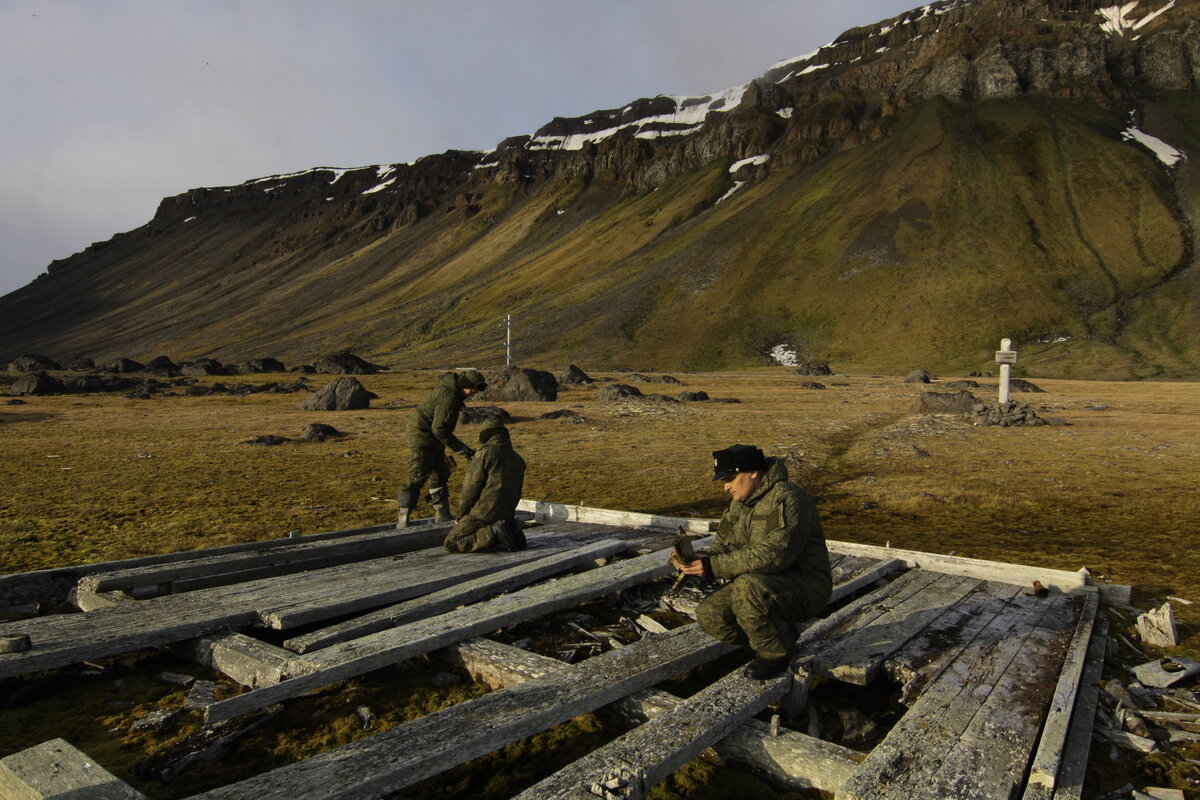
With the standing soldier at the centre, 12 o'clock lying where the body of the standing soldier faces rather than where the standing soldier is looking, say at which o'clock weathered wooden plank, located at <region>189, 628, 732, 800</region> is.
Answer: The weathered wooden plank is roughly at 3 o'clock from the standing soldier.

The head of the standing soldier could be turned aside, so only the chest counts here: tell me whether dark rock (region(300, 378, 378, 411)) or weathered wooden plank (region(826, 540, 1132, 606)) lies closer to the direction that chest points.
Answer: the weathered wooden plank

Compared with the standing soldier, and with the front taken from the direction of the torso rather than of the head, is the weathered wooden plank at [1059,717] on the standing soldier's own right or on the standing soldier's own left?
on the standing soldier's own right

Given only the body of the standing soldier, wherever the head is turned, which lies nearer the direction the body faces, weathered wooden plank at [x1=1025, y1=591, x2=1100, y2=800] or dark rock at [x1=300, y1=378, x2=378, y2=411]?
the weathered wooden plank

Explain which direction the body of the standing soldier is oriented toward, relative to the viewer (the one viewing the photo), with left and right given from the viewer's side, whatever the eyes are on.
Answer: facing to the right of the viewer

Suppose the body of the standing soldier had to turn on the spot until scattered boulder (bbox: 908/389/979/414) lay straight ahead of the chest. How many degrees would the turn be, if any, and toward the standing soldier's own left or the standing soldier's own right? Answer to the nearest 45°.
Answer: approximately 45° to the standing soldier's own left
